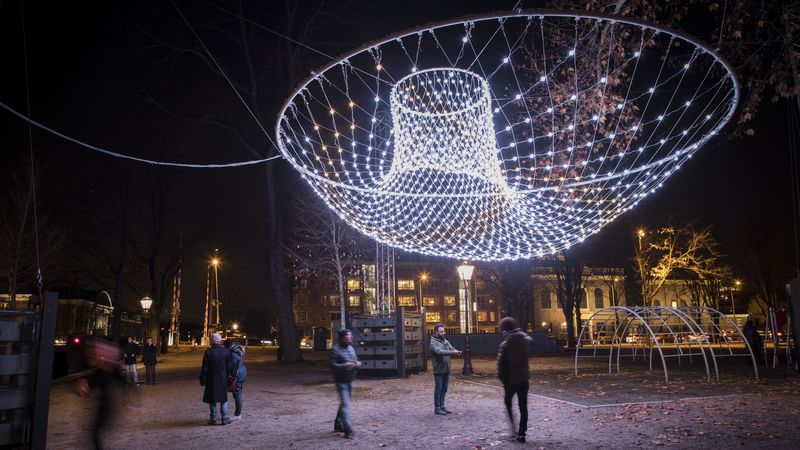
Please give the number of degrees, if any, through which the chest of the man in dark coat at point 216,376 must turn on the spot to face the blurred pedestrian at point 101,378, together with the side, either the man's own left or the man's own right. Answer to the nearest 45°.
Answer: approximately 135° to the man's own left

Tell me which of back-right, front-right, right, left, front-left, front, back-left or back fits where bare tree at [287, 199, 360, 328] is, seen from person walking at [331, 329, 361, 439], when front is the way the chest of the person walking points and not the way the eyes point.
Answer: back-left

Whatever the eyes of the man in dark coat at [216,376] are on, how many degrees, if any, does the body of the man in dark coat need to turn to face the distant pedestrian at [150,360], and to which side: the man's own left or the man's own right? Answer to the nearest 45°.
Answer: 0° — they already face them

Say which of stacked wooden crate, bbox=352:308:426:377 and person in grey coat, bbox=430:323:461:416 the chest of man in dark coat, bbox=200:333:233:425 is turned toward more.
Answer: the stacked wooden crate

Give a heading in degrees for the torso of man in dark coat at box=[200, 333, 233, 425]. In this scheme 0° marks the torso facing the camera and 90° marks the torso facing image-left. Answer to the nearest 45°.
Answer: approximately 180°

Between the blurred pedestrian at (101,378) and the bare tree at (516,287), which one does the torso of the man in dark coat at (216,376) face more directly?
the bare tree

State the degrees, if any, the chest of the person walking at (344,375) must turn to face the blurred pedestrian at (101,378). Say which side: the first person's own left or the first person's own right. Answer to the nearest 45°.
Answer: approximately 135° to the first person's own right

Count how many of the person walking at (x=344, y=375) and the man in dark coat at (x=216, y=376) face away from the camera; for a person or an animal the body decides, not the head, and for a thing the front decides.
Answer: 1

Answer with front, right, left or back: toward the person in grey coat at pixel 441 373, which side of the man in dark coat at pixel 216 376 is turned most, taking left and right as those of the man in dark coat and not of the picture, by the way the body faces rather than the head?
right

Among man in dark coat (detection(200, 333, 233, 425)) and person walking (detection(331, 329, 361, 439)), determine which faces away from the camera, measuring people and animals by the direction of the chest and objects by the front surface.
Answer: the man in dark coat

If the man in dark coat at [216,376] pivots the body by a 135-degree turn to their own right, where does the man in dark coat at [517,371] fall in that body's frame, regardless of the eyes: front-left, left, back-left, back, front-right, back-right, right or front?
front
